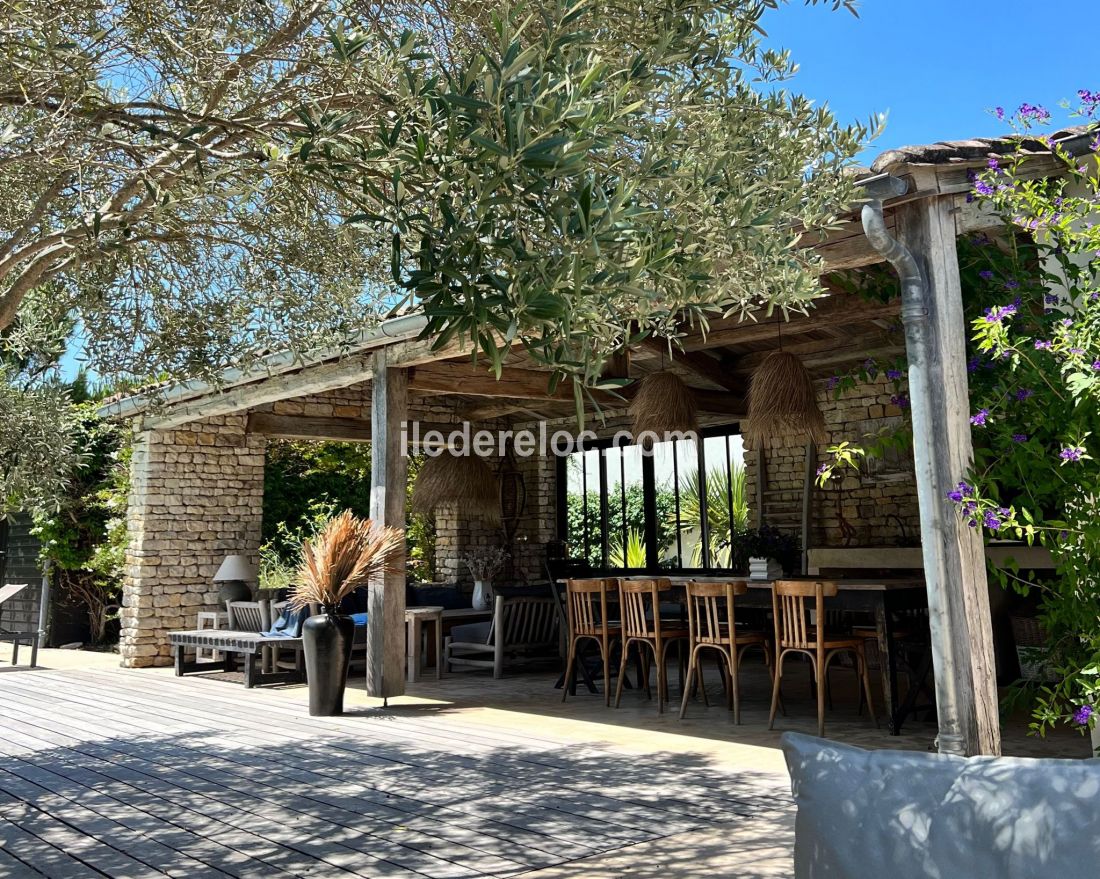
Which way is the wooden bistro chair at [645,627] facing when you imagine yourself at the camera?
facing away from the viewer and to the right of the viewer

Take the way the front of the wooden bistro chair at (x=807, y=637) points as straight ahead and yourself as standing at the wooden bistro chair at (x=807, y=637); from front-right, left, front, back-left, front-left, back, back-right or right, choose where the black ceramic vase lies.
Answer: back-left

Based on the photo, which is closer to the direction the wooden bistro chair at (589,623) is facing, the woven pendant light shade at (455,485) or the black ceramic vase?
the woven pendant light shade

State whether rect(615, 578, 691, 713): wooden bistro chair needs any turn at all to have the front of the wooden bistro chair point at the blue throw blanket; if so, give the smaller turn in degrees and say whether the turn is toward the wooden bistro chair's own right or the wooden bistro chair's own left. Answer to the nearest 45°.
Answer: approximately 90° to the wooden bistro chair's own left

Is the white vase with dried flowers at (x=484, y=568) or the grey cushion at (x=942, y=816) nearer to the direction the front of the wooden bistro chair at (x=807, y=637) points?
the white vase with dried flowers

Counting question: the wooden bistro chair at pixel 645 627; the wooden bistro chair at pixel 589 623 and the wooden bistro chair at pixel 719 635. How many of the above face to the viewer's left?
0

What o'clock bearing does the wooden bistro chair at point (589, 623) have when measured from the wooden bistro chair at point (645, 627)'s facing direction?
the wooden bistro chair at point (589, 623) is roughly at 9 o'clock from the wooden bistro chair at point (645, 627).

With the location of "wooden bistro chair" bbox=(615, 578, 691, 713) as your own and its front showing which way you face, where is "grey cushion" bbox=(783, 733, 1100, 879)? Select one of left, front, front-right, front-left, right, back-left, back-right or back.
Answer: back-right

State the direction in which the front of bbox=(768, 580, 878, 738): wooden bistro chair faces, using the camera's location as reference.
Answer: facing away from the viewer and to the right of the viewer

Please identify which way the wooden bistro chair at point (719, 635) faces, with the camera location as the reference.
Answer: facing away from the viewer and to the right of the viewer

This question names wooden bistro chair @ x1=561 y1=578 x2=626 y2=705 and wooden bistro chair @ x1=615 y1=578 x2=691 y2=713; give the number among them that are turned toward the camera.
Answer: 0

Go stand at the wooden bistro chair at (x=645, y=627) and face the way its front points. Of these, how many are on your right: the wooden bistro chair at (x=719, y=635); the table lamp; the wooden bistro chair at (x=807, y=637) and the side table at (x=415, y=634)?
2

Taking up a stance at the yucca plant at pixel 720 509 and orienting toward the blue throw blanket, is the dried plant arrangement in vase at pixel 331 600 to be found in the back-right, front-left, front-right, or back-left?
front-left

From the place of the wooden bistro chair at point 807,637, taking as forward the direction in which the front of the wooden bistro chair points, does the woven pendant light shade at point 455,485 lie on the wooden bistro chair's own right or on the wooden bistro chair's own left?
on the wooden bistro chair's own left

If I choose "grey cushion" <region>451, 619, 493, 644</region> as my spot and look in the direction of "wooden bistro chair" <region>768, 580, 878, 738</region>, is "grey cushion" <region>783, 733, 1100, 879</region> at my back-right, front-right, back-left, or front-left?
front-right

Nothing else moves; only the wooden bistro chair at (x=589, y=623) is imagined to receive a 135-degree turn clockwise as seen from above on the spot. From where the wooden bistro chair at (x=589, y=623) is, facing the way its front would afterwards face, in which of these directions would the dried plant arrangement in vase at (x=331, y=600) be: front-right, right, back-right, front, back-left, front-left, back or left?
right

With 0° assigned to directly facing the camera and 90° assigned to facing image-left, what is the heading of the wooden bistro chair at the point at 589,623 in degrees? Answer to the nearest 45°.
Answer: approximately 225°
